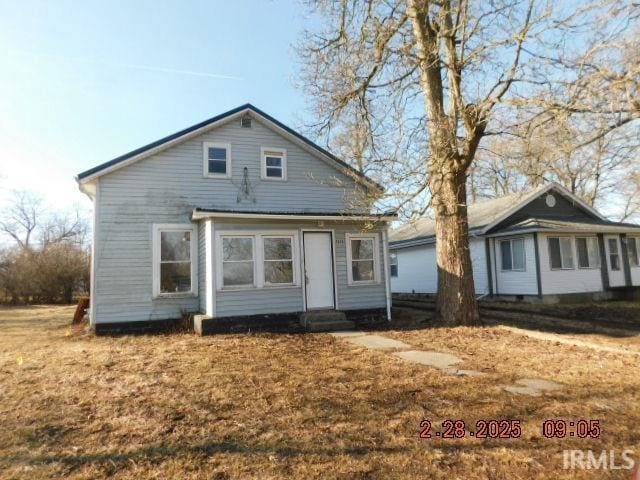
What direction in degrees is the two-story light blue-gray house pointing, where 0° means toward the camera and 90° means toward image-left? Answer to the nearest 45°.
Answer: approximately 0°

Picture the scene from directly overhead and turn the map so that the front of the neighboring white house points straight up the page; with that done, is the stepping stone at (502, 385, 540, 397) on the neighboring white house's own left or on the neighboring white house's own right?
on the neighboring white house's own right

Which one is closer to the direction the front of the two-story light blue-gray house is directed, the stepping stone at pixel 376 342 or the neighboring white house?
the stepping stone

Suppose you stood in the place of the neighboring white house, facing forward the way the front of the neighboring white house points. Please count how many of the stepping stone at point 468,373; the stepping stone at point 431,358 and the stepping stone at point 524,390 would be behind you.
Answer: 0

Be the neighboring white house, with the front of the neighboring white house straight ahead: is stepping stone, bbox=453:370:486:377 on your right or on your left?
on your right

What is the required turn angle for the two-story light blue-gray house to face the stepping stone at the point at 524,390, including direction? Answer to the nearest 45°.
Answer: approximately 45° to its left

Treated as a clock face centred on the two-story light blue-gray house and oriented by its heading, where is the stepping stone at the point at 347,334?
The stepping stone is roughly at 10 o'clock from the two-story light blue-gray house.

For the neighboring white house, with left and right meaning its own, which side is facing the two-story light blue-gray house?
right

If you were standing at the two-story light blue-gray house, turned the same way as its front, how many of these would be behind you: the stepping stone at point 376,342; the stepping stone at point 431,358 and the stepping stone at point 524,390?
0

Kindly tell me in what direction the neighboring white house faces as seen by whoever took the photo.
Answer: facing the viewer and to the right of the viewer

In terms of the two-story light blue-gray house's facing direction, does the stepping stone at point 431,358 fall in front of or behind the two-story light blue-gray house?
in front

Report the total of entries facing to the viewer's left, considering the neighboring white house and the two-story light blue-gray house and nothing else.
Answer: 0

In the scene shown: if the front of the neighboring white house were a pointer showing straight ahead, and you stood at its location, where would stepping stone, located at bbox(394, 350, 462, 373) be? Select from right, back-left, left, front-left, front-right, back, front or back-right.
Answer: front-right

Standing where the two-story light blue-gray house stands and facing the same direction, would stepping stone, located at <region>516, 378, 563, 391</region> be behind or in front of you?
in front

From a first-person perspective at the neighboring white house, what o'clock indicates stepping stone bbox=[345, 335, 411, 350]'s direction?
The stepping stone is roughly at 2 o'clock from the neighboring white house.

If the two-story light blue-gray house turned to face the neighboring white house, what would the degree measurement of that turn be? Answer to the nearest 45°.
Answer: approximately 90° to its left
